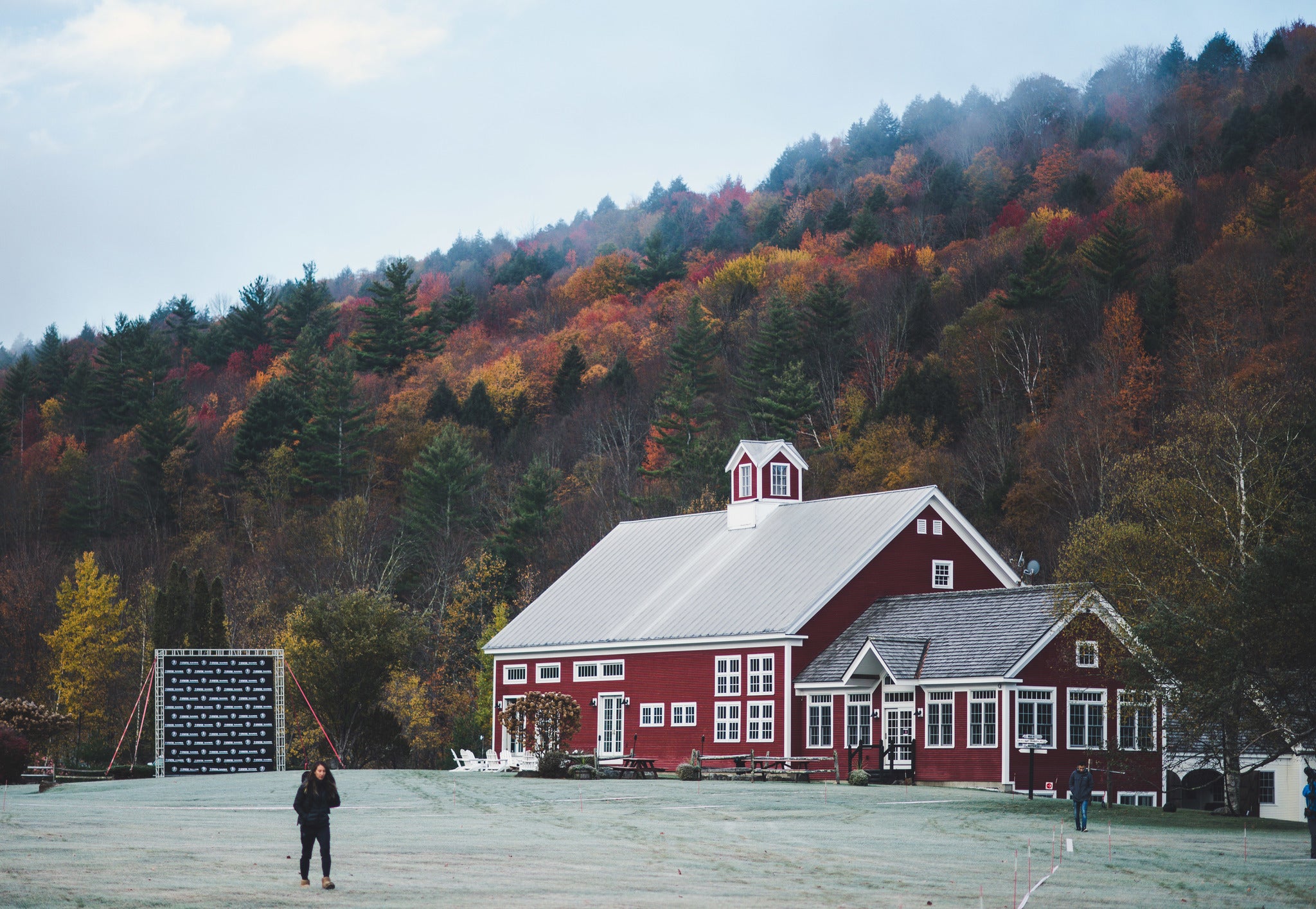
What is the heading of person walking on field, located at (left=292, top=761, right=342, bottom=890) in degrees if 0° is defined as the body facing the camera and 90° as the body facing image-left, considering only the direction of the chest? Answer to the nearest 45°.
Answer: approximately 0°

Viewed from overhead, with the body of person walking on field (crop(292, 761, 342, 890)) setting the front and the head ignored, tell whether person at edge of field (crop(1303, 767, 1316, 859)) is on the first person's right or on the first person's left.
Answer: on the first person's left
